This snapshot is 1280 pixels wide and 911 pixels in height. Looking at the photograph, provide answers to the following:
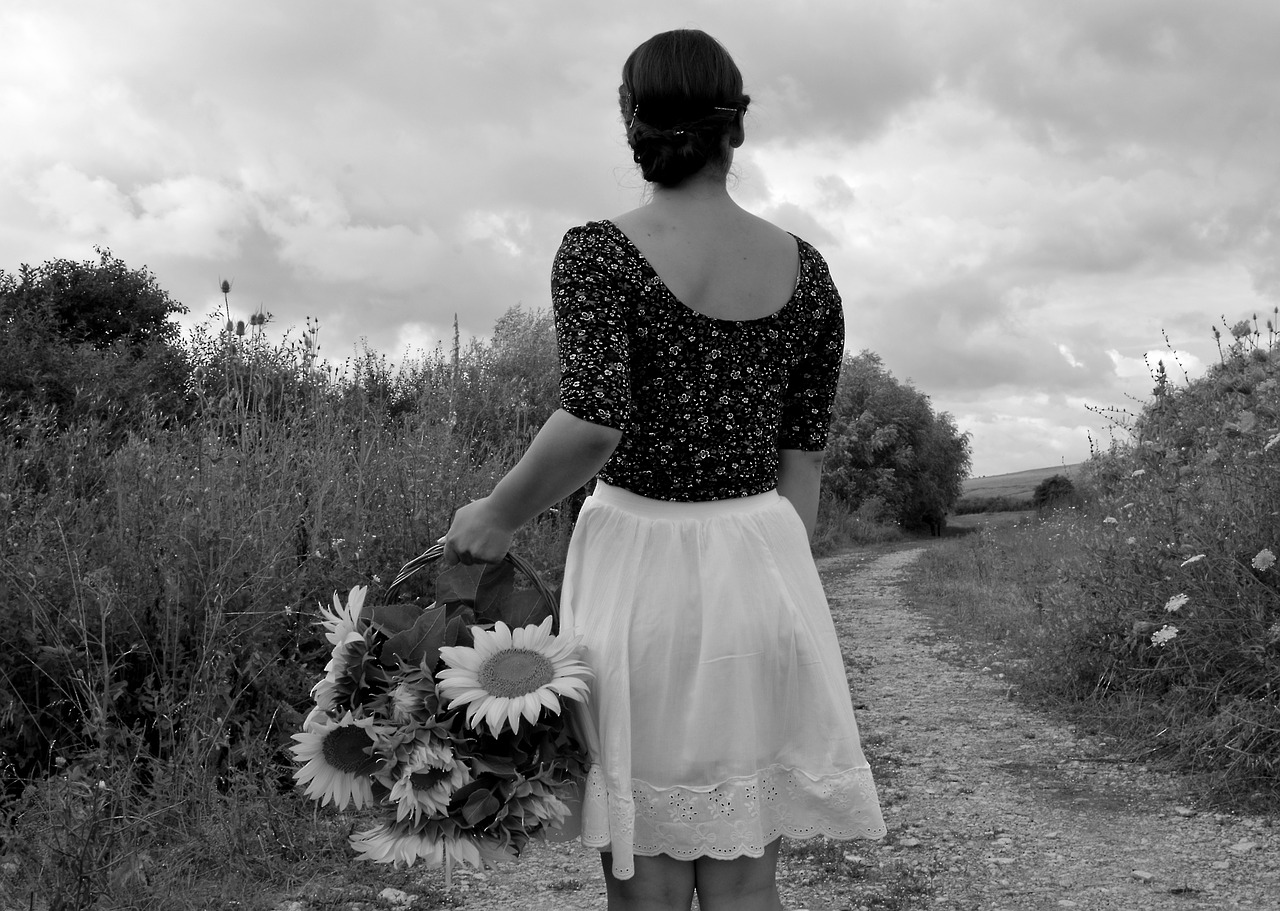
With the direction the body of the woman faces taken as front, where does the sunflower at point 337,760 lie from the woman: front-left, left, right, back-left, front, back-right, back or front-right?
left

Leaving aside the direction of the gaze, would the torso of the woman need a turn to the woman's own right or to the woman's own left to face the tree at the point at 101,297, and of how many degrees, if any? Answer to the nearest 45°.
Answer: approximately 45° to the woman's own left

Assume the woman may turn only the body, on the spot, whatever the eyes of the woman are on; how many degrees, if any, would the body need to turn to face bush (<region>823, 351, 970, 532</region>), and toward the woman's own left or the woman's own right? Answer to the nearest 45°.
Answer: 0° — they already face it

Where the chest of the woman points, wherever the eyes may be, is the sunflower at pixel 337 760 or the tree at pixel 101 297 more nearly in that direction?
the tree

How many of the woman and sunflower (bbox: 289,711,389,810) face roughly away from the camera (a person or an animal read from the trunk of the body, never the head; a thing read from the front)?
1

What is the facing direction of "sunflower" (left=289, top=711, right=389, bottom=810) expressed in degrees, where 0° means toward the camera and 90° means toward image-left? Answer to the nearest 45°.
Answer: approximately 0°

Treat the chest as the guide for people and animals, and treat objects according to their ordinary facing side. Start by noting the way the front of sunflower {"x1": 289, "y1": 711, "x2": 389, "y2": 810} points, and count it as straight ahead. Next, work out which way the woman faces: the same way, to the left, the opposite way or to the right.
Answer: the opposite way

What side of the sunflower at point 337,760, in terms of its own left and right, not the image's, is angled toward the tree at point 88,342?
back

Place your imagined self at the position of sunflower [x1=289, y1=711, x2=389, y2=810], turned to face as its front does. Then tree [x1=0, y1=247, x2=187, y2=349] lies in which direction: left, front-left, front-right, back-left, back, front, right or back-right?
back

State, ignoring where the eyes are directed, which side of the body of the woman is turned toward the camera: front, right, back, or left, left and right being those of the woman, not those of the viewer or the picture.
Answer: back

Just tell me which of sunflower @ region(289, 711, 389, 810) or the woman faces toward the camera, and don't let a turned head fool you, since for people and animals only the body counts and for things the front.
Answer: the sunflower

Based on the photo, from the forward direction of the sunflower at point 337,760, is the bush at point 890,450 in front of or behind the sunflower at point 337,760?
behind

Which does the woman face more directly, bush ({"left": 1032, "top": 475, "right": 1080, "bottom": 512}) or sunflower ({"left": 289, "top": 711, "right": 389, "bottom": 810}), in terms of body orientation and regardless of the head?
the bush
